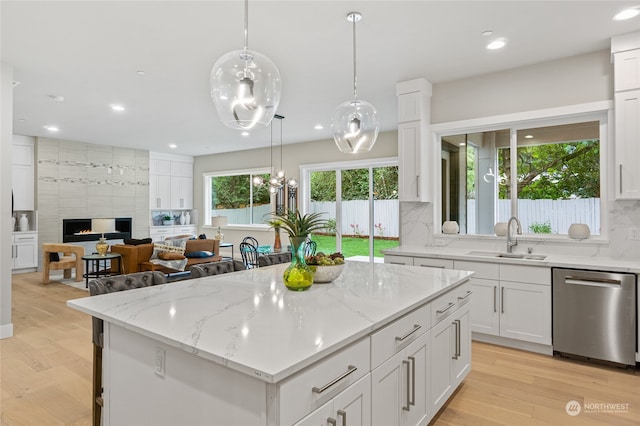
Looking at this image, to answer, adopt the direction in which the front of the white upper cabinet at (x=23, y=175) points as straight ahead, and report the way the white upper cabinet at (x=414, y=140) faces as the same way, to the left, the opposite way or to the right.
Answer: to the right

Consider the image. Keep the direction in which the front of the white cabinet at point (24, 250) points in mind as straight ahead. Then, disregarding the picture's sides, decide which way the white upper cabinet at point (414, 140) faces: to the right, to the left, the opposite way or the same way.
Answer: to the right

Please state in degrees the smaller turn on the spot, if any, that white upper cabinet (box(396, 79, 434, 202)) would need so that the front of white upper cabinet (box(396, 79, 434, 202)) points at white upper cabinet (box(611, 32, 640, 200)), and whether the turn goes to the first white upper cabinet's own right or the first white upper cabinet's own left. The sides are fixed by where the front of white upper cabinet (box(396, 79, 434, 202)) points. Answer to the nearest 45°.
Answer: approximately 135° to the first white upper cabinet's own left
